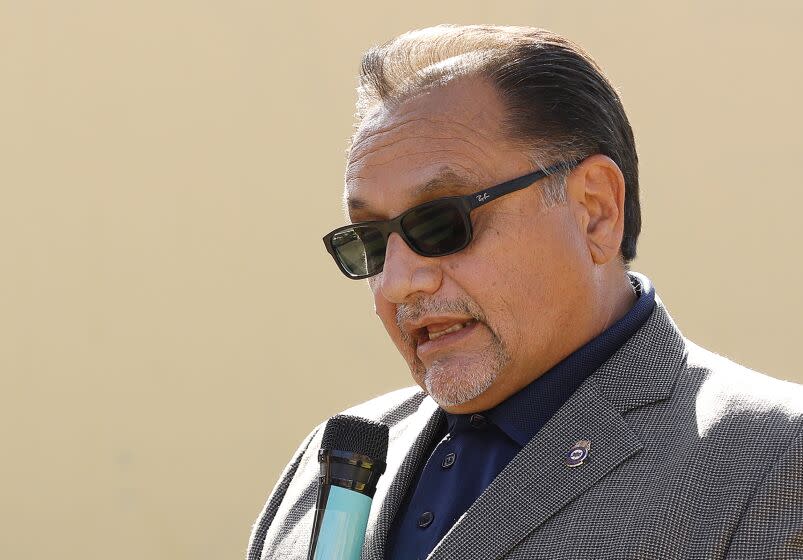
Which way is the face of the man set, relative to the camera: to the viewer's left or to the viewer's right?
to the viewer's left

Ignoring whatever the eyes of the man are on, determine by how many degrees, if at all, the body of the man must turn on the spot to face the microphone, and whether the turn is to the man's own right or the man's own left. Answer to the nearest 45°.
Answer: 0° — they already face it

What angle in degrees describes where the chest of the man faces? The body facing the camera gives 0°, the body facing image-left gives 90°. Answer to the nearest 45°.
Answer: approximately 45°
